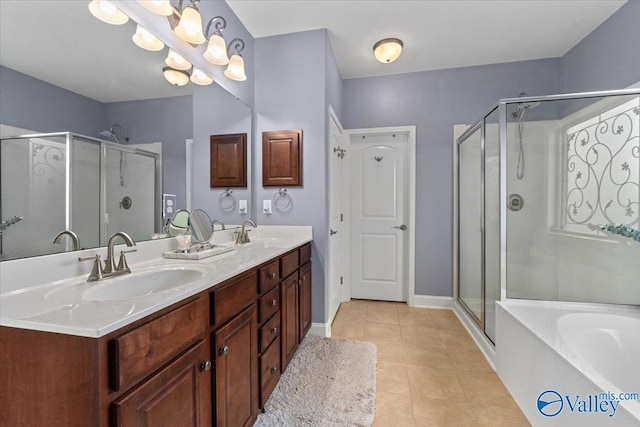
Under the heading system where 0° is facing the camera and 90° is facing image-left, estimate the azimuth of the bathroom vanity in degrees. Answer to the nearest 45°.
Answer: approximately 315°

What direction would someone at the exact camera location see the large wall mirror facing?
facing the viewer and to the right of the viewer

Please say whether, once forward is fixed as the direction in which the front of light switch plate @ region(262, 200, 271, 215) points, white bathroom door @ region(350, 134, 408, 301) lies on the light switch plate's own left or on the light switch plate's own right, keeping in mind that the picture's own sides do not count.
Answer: on the light switch plate's own left

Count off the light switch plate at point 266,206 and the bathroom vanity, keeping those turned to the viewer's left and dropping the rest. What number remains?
0

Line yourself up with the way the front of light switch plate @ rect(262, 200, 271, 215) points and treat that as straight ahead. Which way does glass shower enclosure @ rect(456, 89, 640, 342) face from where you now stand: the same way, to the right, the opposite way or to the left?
to the right

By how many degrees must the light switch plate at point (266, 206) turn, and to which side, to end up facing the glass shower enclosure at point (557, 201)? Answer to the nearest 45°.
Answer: approximately 90° to its left

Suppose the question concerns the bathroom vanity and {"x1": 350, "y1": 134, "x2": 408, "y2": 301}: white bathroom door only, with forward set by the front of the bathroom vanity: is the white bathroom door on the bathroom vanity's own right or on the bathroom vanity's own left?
on the bathroom vanity's own left

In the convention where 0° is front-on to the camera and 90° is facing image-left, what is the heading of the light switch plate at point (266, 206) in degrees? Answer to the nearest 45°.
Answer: approximately 0°

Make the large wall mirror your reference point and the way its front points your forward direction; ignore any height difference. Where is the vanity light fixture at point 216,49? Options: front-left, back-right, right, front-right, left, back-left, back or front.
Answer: left
